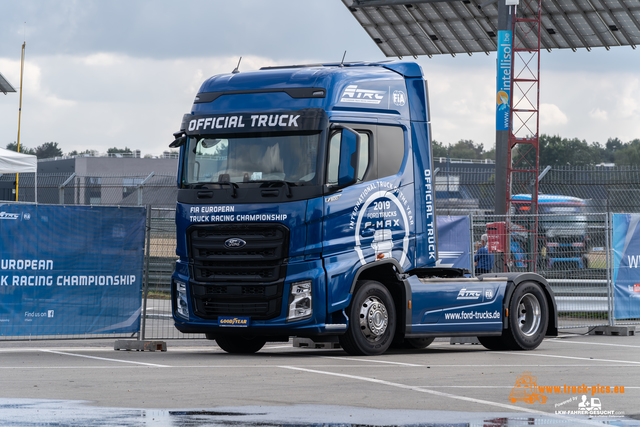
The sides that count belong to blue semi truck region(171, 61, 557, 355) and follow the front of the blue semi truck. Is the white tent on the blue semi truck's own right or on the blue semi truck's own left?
on the blue semi truck's own right

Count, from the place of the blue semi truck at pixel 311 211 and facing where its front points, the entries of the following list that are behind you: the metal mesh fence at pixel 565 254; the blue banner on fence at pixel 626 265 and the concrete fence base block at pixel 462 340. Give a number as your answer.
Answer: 3

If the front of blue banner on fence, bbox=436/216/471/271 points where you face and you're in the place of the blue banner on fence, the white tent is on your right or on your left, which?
on your right

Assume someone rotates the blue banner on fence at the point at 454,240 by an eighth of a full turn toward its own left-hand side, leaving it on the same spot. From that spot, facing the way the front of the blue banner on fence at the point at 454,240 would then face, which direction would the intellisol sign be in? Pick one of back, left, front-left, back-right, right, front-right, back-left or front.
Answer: back-left

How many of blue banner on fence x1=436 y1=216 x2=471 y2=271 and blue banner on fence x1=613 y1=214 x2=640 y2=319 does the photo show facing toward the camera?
2

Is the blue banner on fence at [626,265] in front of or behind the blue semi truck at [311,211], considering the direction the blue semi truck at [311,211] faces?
behind

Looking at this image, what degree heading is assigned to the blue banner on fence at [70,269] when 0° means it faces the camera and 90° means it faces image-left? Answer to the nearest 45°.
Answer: approximately 0°

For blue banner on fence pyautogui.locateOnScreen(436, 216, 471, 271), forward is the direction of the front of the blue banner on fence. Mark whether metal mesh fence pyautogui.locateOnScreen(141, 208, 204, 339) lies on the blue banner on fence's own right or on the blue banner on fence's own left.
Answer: on the blue banner on fence's own right

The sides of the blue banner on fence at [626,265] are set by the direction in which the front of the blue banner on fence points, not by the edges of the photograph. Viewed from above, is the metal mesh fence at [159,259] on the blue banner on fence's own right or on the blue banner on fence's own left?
on the blue banner on fence's own right
